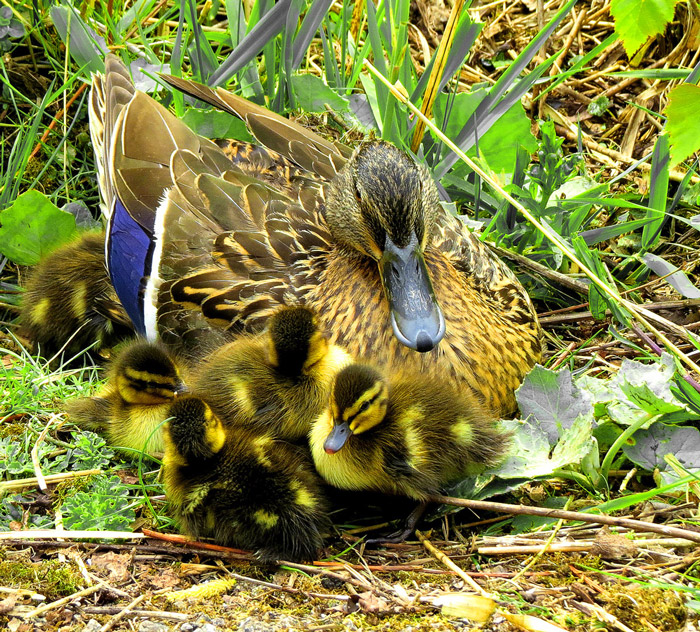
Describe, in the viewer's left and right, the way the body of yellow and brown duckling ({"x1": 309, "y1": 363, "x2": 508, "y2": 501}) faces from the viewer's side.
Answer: facing the viewer and to the left of the viewer

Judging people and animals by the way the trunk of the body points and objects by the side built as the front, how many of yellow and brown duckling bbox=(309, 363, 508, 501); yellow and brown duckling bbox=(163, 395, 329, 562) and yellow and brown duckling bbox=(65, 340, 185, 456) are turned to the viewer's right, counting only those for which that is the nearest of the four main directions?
1

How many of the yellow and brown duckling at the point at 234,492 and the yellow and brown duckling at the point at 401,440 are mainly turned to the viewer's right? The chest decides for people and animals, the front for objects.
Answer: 0

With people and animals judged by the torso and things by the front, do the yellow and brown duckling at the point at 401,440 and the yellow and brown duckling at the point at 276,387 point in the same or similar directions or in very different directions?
very different directions

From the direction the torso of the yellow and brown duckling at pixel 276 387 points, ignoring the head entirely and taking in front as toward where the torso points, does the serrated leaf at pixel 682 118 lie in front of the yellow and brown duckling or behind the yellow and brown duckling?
in front

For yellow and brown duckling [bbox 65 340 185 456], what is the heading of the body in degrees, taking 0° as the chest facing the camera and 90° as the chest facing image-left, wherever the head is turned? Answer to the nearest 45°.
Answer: approximately 270°
